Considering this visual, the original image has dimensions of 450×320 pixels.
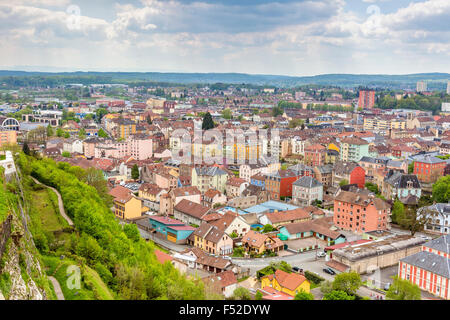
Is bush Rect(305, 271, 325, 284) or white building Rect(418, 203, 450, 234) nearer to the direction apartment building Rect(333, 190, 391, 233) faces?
the bush

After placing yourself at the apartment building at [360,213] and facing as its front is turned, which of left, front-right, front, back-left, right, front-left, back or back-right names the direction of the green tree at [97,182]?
front-right

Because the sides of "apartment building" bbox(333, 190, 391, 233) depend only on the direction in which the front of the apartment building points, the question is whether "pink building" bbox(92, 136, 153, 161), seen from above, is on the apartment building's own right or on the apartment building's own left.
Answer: on the apartment building's own right

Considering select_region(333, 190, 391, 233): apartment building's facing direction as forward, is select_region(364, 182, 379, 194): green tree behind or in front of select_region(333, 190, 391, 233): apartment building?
behind

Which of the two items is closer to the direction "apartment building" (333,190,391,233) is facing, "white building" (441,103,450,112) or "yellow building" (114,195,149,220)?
the yellow building

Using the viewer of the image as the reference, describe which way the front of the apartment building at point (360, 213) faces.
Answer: facing the viewer and to the left of the viewer

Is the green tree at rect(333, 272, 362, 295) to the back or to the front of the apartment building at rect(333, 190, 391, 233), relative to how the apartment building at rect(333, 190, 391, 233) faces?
to the front

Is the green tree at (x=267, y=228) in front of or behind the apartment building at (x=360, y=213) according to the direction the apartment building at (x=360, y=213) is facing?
in front

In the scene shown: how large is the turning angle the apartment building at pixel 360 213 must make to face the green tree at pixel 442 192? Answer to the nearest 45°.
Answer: approximately 180°

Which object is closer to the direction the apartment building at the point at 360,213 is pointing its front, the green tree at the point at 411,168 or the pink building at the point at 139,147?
the pink building
